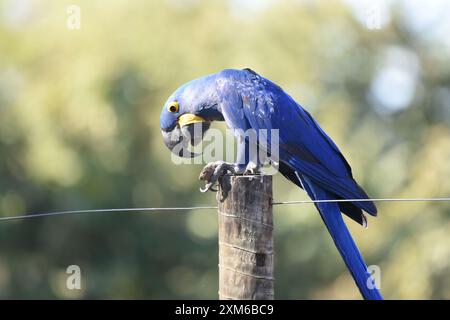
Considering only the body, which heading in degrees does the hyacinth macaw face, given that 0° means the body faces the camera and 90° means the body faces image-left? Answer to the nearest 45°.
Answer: approximately 90°
